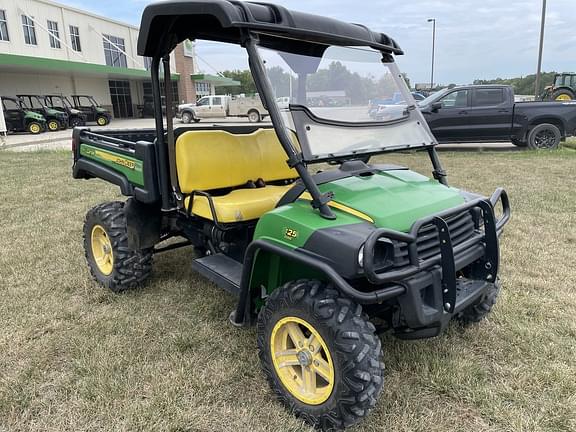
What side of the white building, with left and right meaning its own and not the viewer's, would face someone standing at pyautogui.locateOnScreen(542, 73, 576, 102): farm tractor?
front

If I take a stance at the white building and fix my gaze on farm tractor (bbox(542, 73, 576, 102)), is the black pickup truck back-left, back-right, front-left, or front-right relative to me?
front-right

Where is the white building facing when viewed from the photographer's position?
facing the viewer and to the right of the viewer

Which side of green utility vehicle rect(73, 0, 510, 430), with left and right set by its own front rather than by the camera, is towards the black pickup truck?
left

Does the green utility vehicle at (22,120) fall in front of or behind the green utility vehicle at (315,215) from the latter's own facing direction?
behind

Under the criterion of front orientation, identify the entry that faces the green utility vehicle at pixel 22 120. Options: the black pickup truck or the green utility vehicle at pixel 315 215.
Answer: the black pickup truck

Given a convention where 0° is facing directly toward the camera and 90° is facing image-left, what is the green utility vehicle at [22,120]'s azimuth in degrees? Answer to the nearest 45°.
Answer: approximately 270°

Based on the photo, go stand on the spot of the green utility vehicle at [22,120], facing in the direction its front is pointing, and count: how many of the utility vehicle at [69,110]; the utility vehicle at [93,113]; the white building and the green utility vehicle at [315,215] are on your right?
1

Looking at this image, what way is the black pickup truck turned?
to the viewer's left

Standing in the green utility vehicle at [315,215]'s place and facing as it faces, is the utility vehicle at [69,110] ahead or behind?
behind

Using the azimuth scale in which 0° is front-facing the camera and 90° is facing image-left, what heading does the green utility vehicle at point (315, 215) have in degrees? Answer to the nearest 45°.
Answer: approximately 315°

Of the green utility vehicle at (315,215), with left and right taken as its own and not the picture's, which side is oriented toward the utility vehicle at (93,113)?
back

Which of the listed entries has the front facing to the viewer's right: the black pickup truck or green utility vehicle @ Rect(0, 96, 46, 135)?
the green utility vehicle

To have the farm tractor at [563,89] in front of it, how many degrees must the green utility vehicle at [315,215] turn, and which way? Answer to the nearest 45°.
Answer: approximately 90° to its left

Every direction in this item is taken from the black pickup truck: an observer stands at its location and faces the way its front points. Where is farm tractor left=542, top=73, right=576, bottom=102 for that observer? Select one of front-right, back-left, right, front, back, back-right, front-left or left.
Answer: right
